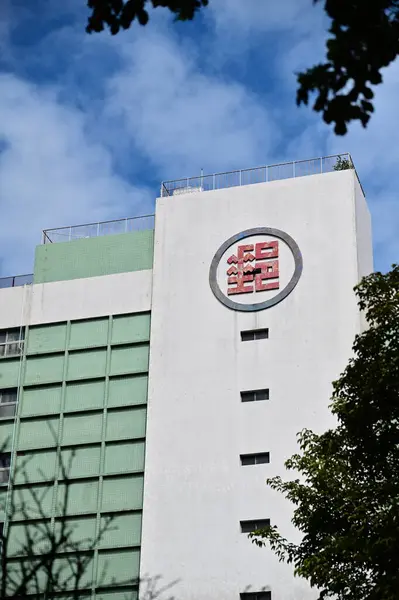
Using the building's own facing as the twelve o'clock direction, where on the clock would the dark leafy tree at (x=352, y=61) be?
The dark leafy tree is roughly at 12 o'clock from the building.

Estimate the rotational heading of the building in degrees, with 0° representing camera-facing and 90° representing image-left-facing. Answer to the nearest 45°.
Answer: approximately 0°

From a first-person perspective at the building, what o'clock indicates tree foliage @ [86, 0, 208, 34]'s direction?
The tree foliage is roughly at 12 o'clock from the building.
